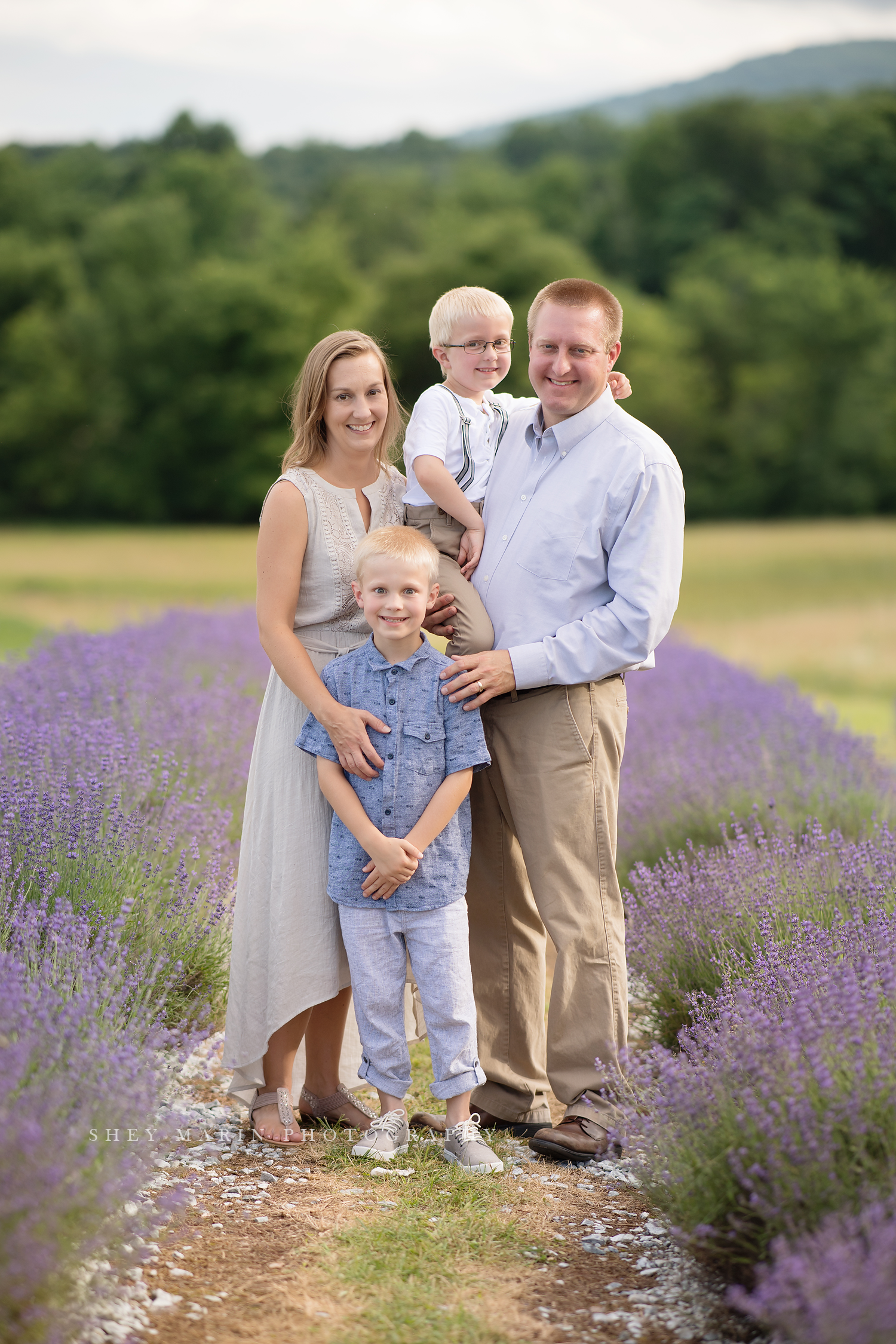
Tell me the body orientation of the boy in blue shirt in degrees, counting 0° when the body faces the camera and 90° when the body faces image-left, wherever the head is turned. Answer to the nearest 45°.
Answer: approximately 0°

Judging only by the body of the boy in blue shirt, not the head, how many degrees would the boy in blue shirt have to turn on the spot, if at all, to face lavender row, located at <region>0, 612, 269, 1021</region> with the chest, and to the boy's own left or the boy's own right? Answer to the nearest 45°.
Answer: approximately 135° to the boy's own right

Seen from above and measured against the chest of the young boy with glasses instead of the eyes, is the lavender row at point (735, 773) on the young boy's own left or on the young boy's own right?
on the young boy's own left

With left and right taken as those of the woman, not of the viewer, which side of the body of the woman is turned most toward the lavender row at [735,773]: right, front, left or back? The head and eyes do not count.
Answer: left

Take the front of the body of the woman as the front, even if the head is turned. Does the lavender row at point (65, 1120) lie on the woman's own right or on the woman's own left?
on the woman's own right

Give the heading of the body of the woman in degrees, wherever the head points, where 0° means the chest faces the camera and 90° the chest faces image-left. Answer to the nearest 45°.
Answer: approximately 315°
